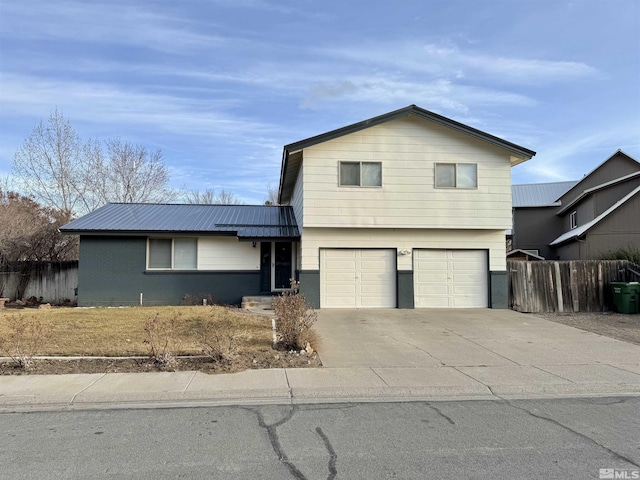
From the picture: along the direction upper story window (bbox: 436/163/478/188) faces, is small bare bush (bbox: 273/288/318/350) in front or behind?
in front

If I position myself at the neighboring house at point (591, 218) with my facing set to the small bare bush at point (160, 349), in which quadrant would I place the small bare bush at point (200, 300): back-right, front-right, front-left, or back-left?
front-right

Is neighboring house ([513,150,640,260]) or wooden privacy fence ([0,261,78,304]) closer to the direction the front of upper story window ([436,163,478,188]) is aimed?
the wooden privacy fence

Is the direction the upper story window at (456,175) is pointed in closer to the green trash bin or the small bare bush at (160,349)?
the small bare bush

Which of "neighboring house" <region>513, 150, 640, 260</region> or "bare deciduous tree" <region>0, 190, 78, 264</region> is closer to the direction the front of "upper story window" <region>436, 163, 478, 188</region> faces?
the bare deciduous tree

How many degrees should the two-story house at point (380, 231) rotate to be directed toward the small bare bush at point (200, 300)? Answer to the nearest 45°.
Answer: approximately 90° to its right

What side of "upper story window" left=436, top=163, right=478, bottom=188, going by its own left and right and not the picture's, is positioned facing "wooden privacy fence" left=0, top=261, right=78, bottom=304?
right

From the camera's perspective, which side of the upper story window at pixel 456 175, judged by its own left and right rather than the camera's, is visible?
front

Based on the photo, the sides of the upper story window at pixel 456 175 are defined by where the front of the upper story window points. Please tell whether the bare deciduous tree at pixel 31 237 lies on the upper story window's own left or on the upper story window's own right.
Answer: on the upper story window's own right

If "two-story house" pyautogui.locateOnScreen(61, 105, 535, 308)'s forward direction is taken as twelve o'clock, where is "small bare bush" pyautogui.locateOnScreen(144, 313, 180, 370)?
The small bare bush is roughly at 1 o'clock from the two-story house.

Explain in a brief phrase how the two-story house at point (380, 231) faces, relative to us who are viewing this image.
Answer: facing the viewer

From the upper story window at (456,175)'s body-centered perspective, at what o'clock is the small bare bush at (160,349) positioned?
The small bare bush is roughly at 1 o'clock from the upper story window.

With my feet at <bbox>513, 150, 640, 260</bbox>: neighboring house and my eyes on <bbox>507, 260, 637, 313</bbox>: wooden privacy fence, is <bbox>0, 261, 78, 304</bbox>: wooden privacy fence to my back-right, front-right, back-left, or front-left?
front-right

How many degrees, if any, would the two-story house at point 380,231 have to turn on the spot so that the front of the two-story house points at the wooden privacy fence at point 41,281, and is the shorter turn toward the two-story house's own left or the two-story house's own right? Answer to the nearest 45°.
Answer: approximately 90° to the two-story house's own right

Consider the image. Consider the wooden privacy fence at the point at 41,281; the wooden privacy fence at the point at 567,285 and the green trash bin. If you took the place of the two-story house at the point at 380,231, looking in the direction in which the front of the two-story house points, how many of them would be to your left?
2

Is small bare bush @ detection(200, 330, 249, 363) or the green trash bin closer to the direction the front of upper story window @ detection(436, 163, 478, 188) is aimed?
the small bare bush
